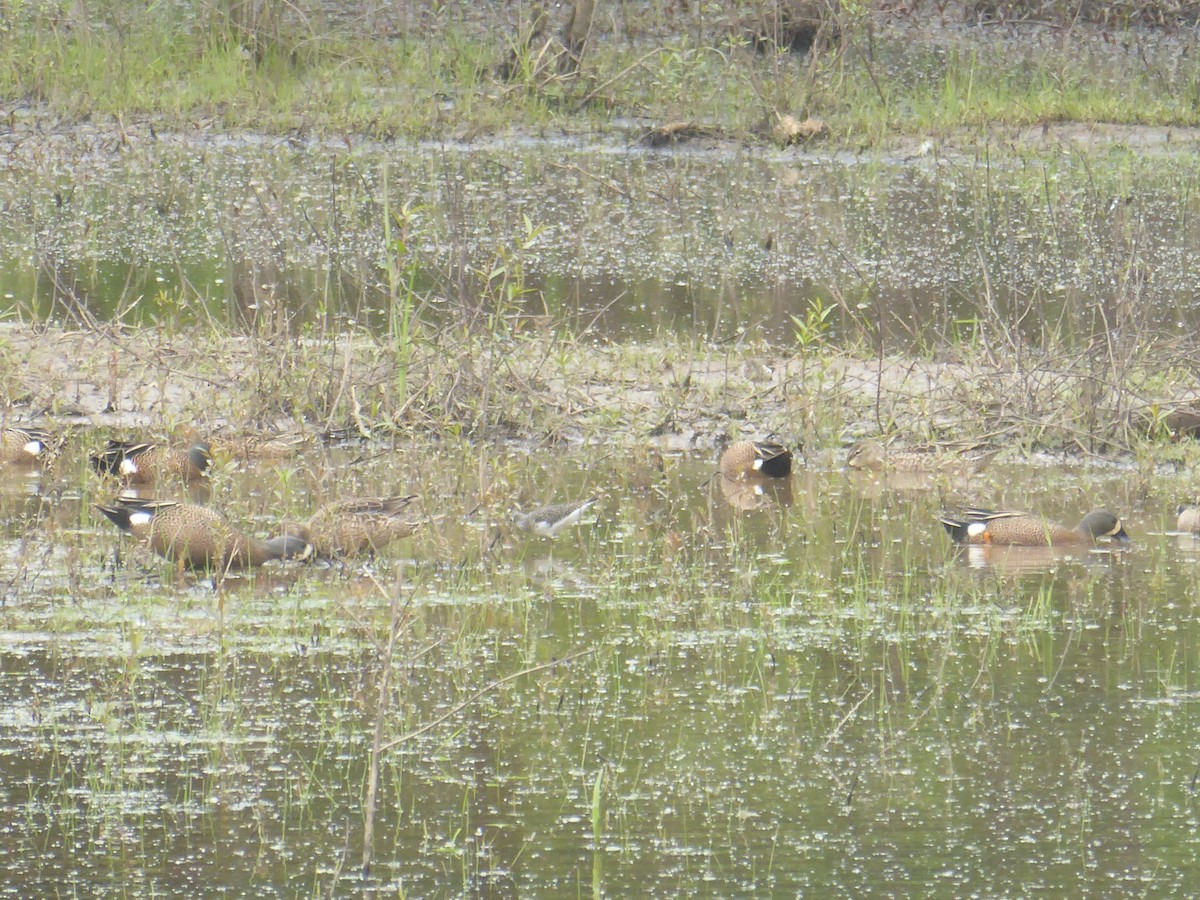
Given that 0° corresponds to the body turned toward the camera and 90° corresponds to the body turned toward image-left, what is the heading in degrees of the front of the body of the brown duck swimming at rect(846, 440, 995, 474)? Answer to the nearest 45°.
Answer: approximately 90°

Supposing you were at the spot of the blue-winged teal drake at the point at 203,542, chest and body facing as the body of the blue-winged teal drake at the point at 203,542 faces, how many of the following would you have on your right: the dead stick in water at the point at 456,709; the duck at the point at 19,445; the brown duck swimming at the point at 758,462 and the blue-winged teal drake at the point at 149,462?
1

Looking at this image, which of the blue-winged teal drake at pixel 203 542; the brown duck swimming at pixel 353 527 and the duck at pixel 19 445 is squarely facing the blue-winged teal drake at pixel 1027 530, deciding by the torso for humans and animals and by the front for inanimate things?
the blue-winged teal drake at pixel 203 542

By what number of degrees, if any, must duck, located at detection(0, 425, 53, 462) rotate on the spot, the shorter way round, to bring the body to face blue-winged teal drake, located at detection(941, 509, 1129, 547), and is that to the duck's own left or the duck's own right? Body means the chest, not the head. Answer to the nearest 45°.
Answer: approximately 135° to the duck's own left

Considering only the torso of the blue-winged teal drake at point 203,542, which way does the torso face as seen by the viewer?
to the viewer's right

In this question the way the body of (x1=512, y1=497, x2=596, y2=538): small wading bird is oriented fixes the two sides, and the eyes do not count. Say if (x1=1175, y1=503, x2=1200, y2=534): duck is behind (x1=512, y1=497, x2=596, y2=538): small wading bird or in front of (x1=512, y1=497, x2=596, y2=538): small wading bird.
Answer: behind

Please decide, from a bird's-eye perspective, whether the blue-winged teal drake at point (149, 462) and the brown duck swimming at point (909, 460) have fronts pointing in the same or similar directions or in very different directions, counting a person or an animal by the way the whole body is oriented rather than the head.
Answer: very different directions

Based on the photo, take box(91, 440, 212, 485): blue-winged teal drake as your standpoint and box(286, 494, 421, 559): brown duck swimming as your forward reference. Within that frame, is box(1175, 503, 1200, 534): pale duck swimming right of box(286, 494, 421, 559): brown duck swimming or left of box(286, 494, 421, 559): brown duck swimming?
left

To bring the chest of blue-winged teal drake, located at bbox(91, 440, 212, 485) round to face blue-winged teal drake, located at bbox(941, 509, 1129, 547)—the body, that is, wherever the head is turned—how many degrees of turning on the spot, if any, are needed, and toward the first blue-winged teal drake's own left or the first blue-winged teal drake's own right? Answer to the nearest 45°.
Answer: approximately 45° to the first blue-winged teal drake's own right

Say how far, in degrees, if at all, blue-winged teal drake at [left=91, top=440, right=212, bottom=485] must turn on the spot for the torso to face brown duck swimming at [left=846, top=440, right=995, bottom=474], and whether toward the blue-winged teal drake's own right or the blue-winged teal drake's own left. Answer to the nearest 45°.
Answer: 0° — it already faces it

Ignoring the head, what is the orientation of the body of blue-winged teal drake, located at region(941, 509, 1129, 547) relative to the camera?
to the viewer's right

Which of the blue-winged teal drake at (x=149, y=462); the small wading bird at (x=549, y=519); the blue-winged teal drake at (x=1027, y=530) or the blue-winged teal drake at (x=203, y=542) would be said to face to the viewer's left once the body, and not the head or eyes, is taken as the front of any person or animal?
the small wading bird
